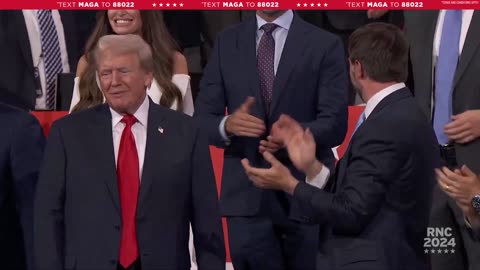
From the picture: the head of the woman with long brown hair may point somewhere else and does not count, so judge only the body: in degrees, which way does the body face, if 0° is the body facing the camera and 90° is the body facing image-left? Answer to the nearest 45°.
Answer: approximately 0°

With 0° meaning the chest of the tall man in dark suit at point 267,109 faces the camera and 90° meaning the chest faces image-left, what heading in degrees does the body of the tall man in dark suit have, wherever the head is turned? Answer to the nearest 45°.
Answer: approximately 0°

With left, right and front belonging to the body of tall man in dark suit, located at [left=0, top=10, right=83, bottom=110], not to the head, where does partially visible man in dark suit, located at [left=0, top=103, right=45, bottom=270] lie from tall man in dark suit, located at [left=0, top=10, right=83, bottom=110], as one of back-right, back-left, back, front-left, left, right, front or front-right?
front-right

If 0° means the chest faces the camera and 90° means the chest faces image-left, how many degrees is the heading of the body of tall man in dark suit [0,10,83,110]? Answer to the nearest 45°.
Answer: approximately 315°

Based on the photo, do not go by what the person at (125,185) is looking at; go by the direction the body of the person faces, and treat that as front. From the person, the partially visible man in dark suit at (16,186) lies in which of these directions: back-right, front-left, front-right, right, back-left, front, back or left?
right

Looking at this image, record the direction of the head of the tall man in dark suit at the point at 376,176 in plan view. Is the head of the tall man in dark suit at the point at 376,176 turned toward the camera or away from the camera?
away from the camera

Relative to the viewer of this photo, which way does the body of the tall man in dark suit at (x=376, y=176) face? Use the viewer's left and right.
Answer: facing away from the viewer and to the left of the viewer
